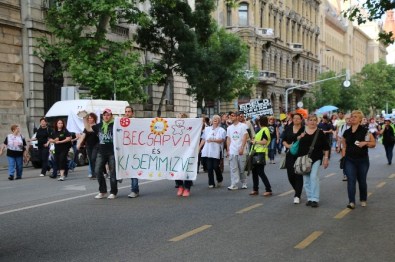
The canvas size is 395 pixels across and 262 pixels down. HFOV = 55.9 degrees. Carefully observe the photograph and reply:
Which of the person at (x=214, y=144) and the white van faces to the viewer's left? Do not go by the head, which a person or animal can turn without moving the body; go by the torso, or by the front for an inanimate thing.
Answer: the white van

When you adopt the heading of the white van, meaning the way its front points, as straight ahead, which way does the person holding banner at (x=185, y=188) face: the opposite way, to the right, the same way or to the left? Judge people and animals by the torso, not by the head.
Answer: to the left

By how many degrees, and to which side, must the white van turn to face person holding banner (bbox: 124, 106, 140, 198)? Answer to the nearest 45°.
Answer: approximately 90° to its left

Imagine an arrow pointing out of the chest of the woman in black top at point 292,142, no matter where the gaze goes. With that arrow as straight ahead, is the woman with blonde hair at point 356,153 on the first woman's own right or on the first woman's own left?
on the first woman's own left

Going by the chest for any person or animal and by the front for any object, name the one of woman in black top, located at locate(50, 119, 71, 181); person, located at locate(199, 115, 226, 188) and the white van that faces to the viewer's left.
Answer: the white van

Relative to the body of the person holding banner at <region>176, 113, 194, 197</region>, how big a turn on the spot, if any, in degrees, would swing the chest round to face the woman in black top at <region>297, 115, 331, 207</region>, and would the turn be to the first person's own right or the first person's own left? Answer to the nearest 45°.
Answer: approximately 45° to the first person's own left

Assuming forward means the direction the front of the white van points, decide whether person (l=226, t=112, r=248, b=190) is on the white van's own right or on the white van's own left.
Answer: on the white van's own left

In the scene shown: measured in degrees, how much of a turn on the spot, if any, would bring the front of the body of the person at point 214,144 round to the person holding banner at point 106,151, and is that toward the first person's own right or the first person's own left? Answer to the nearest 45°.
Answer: approximately 45° to the first person's own right

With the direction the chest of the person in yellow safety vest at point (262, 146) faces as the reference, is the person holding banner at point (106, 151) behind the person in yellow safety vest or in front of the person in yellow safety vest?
in front

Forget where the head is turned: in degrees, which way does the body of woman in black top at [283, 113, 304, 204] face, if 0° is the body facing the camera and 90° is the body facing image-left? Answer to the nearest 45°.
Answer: approximately 0°
